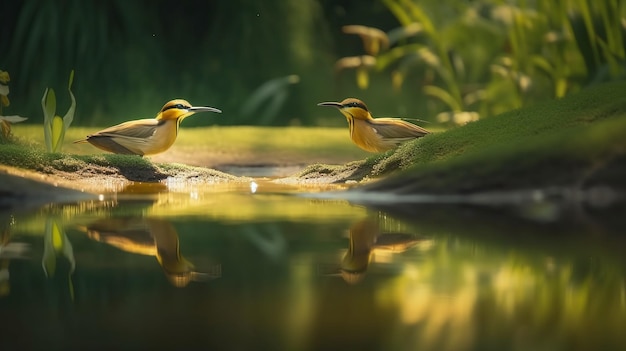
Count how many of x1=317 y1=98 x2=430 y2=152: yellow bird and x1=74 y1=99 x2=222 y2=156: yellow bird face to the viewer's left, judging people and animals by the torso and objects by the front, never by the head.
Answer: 1

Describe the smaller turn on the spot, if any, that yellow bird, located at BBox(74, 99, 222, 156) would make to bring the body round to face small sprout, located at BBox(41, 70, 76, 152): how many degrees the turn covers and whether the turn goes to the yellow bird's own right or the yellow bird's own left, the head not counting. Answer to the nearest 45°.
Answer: approximately 135° to the yellow bird's own left

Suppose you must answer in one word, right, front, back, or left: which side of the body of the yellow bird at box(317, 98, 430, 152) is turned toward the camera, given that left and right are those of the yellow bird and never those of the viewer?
left

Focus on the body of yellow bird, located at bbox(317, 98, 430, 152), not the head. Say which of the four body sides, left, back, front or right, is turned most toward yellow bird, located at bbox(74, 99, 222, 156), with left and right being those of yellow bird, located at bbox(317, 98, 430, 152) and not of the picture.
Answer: front

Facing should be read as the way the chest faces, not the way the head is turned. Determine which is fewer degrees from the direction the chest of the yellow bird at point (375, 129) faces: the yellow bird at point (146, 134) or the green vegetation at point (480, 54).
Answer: the yellow bird

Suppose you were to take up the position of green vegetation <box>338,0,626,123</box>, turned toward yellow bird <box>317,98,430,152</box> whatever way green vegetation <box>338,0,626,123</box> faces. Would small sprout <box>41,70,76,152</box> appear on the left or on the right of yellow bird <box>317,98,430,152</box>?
right

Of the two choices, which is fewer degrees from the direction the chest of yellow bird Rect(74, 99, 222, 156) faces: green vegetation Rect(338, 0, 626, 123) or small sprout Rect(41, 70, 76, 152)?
the green vegetation

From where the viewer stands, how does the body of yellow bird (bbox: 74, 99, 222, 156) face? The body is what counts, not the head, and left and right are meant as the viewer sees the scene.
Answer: facing to the right of the viewer

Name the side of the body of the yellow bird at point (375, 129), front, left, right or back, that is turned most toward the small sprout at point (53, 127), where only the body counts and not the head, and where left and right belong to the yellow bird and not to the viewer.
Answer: front

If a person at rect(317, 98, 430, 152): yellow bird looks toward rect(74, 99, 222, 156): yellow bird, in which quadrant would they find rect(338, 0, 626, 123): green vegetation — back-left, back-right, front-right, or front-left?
back-right

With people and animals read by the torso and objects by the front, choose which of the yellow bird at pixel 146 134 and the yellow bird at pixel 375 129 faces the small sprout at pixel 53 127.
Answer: the yellow bird at pixel 375 129
